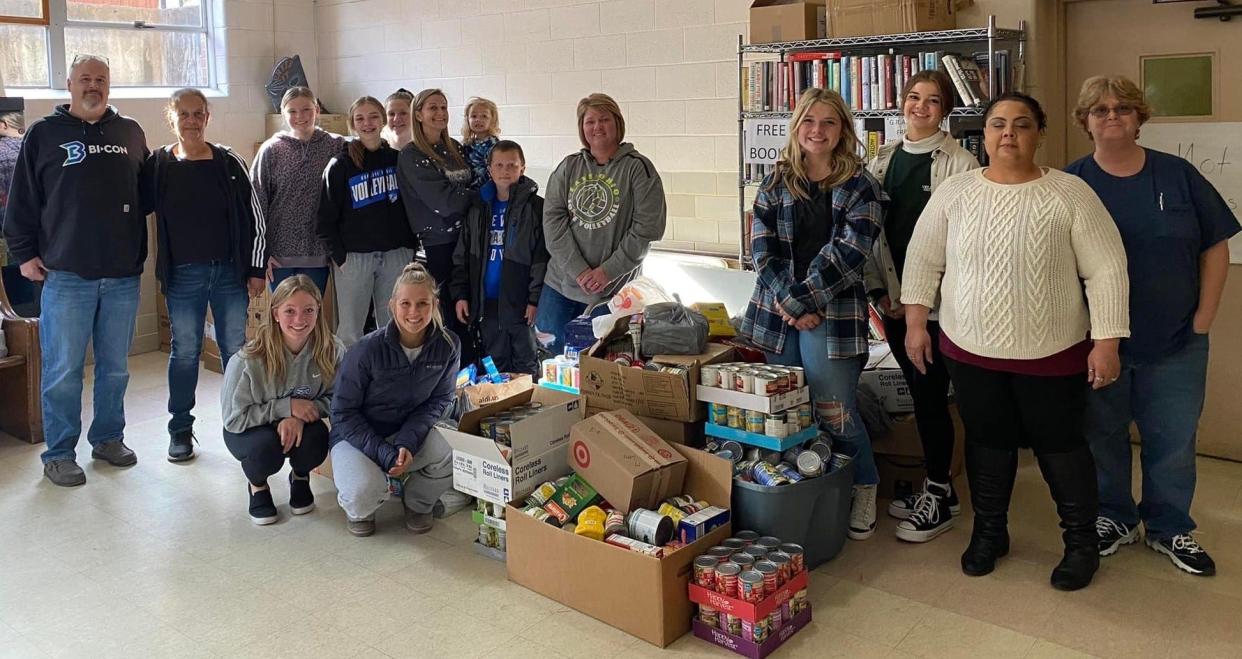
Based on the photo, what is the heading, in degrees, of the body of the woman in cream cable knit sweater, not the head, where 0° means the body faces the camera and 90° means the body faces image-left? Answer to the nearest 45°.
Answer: approximately 0°

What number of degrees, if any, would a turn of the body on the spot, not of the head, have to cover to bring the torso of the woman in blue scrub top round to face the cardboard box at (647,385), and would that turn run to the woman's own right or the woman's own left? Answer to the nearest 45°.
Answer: approximately 90° to the woman's own right

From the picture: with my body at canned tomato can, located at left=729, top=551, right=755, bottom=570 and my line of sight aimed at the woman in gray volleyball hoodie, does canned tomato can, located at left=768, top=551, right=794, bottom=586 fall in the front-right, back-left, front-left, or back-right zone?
back-right

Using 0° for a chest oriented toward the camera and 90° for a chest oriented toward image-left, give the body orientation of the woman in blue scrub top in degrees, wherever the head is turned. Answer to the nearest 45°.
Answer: approximately 0°

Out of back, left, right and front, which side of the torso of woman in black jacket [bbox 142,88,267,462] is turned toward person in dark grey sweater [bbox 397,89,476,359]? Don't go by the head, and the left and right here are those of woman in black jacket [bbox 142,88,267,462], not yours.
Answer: left
